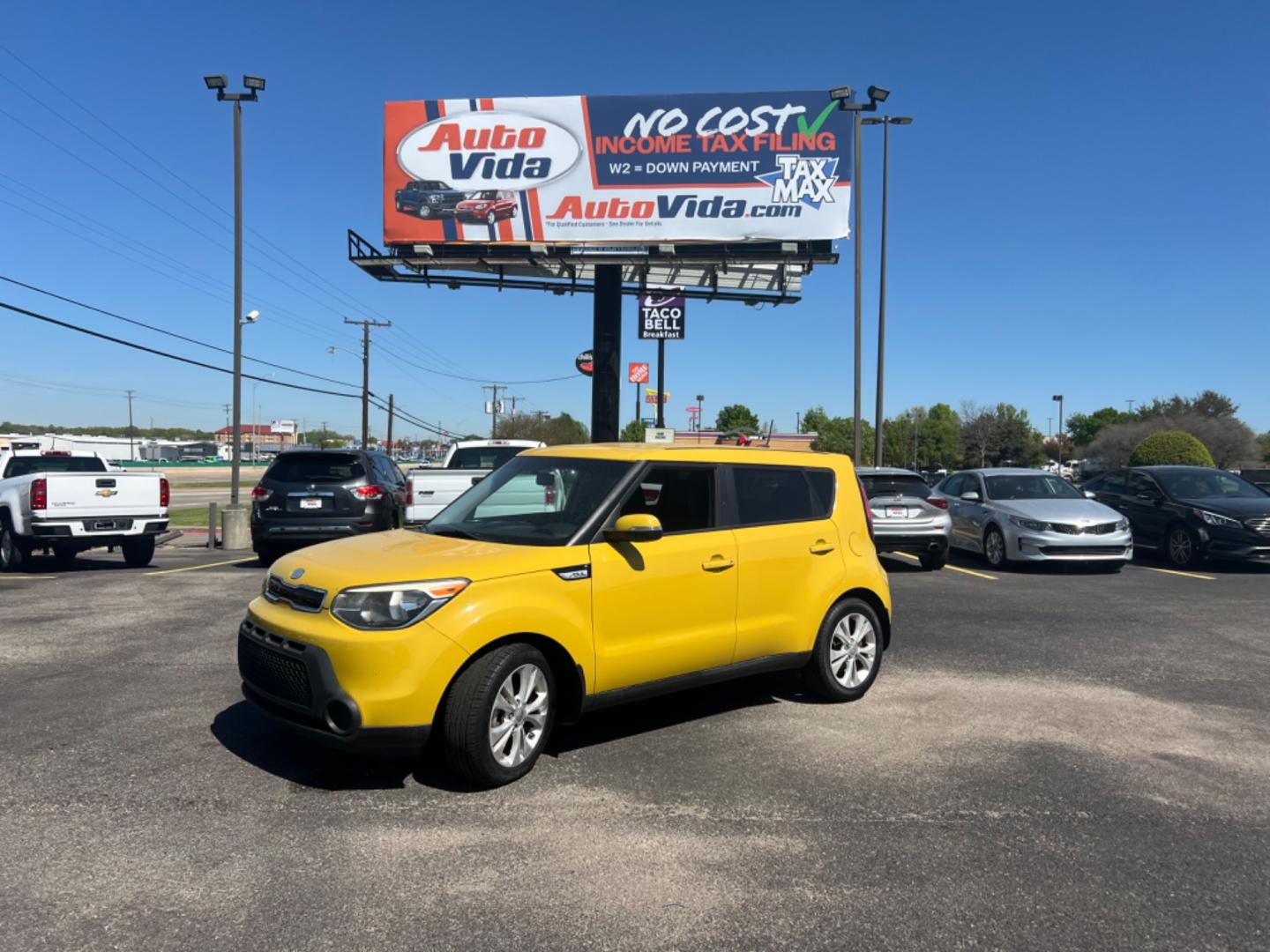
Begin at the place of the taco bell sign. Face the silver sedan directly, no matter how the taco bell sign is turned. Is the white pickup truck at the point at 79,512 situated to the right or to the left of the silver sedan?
right

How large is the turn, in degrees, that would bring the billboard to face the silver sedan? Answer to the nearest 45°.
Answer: approximately 45° to its left

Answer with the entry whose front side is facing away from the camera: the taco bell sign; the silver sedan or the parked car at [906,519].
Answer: the parked car

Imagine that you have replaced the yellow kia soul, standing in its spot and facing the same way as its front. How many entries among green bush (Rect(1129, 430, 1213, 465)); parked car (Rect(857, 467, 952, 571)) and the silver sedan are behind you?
3

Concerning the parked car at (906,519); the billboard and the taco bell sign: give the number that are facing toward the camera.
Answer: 2

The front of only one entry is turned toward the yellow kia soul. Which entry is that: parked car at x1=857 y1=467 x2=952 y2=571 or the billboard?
the billboard

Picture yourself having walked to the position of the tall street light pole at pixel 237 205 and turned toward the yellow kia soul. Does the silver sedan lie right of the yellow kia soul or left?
left

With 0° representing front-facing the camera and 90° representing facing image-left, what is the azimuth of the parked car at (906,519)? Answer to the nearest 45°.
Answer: approximately 180°

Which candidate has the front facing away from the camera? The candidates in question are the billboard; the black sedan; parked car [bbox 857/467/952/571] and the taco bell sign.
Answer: the parked car

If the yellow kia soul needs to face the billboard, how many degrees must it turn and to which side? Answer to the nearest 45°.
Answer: approximately 135° to its right

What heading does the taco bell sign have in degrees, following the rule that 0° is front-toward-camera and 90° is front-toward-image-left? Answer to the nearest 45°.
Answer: approximately 0°

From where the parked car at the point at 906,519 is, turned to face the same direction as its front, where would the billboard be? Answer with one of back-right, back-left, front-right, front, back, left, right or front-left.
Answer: front-left

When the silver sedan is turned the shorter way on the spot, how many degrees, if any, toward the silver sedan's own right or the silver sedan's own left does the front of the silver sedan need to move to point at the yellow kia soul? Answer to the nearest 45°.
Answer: approximately 45° to the silver sedan's own right

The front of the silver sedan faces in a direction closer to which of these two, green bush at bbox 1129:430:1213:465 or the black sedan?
the black sedan

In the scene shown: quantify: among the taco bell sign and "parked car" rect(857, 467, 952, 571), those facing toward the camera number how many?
1
